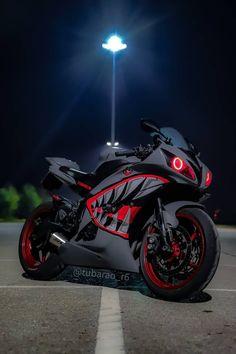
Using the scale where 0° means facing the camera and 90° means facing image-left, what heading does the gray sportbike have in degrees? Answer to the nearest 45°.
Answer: approximately 315°
